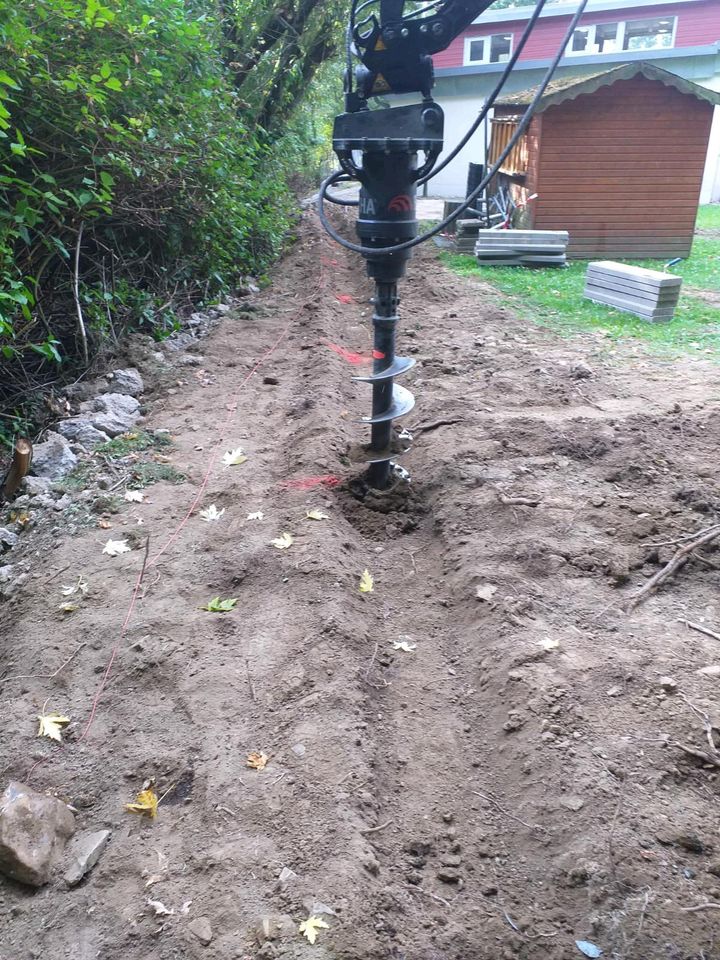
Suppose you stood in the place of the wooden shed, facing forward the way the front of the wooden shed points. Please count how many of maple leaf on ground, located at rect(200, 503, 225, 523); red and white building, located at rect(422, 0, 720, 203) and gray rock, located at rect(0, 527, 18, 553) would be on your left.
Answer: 2

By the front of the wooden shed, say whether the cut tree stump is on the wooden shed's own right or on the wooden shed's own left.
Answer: on the wooden shed's own left

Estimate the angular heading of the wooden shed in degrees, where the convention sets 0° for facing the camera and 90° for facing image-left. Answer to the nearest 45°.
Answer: approximately 90°

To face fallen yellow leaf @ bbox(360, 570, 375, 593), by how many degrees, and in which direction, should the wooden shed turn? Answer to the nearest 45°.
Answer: approximately 90° to its left

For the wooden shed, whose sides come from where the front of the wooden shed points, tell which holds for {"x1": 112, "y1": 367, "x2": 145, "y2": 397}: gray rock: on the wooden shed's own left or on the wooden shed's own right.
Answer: on the wooden shed's own left

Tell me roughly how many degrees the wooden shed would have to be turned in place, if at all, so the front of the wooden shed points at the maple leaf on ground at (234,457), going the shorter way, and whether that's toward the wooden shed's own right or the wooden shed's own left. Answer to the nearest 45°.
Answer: approximately 90° to the wooden shed's own left

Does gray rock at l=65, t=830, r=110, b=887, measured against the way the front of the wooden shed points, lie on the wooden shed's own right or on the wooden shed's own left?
on the wooden shed's own left

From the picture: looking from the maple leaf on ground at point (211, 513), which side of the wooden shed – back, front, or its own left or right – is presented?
left

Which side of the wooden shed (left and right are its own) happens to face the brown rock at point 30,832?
left

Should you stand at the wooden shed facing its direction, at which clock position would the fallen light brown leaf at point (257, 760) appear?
The fallen light brown leaf is roughly at 9 o'clock from the wooden shed.

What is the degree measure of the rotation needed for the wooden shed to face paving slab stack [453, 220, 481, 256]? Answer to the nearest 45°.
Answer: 0° — it already faces it
